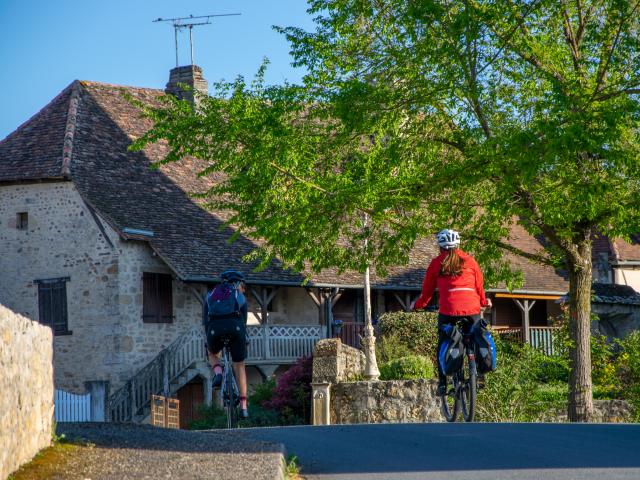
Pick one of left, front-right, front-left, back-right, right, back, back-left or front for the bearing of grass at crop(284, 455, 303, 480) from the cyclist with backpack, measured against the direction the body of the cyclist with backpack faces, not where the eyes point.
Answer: back

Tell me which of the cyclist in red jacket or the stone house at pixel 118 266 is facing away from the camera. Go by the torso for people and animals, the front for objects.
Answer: the cyclist in red jacket

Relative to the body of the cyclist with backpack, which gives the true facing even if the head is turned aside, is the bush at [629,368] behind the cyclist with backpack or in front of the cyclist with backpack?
in front

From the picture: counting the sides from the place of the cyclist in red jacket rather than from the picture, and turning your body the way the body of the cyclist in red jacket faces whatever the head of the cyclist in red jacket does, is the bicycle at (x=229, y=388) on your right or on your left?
on your left

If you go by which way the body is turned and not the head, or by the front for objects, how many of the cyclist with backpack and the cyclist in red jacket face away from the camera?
2

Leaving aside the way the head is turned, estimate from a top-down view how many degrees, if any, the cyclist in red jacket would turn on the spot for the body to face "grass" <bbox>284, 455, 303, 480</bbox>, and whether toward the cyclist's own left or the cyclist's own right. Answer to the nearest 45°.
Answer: approximately 135° to the cyclist's own left

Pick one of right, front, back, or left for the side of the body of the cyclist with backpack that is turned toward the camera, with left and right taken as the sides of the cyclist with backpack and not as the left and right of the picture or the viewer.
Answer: back

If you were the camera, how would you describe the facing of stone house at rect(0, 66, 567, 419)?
facing the viewer and to the right of the viewer

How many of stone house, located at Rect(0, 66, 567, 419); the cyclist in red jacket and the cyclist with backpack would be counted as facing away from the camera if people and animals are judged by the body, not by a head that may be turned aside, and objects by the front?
2

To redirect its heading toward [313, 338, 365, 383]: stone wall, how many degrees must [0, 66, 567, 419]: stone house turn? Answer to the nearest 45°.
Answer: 0° — it already faces it

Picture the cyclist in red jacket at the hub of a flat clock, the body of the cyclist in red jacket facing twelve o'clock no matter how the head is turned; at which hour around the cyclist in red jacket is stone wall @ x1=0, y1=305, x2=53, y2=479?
The stone wall is roughly at 7 o'clock from the cyclist in red jacket.

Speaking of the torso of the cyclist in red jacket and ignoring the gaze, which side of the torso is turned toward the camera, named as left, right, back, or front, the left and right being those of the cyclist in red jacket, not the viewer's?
back

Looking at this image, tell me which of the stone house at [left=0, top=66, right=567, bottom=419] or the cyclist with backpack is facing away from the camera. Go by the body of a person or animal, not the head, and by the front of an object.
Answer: the cyclist with backpack

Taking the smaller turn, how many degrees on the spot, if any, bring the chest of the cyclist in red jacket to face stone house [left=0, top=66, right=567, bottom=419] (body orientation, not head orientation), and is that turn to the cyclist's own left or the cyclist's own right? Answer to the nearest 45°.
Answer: approximately 45° to the cyclist's own left

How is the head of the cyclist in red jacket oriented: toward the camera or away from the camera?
away from the camera
